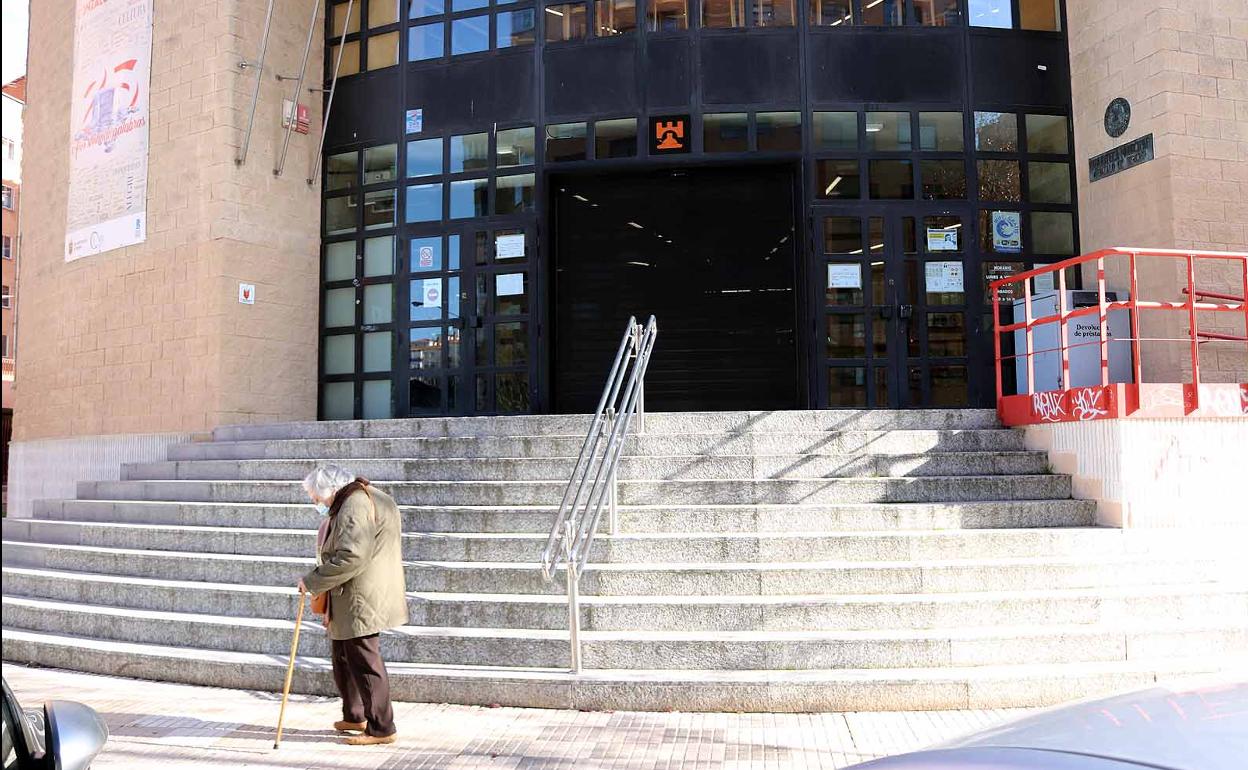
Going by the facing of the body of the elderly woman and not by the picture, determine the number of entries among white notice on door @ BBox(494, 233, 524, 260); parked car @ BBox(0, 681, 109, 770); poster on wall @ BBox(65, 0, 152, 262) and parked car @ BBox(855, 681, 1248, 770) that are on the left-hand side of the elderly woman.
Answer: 2

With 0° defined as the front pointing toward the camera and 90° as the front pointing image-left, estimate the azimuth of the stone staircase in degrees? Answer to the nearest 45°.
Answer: approximately 0°

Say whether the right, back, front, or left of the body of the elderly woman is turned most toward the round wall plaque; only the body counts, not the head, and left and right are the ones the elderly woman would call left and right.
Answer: back

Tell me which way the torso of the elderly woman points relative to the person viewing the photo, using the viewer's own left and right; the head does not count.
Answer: facing to the left of the viewer

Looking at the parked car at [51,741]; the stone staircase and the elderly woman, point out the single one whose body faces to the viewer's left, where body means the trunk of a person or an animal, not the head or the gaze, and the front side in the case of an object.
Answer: the elderly woman

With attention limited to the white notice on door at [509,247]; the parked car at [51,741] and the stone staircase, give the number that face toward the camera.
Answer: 2

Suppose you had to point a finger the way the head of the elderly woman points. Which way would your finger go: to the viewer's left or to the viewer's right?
to the viewer's left

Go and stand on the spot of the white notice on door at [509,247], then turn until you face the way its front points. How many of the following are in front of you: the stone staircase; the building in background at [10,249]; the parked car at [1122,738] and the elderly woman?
3
